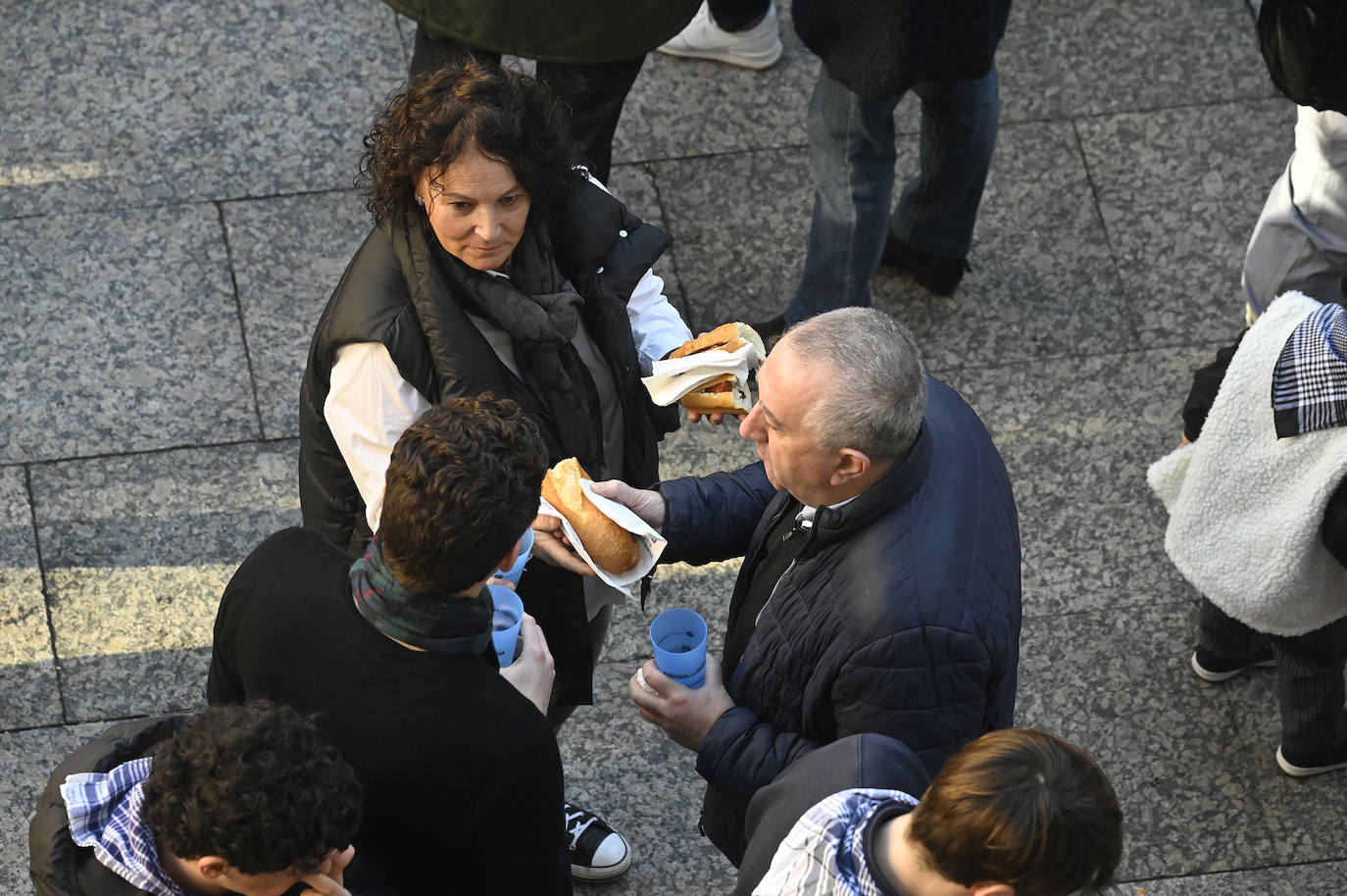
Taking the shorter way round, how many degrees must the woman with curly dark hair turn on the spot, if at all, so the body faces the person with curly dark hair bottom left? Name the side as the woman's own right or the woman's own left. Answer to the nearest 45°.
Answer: approximately 45° to the woman's own right

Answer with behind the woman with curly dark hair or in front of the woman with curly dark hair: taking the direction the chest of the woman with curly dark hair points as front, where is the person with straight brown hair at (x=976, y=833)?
in front

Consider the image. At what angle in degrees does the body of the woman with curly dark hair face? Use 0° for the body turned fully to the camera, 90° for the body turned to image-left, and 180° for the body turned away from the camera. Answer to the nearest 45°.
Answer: approximately 315°

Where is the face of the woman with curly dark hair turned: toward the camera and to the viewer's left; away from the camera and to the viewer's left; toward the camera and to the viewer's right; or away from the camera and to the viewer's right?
toward the camera and to the viewer's right

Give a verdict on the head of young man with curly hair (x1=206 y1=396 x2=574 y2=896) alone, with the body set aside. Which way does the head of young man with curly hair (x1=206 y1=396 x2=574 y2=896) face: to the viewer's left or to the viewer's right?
to the viewer's right

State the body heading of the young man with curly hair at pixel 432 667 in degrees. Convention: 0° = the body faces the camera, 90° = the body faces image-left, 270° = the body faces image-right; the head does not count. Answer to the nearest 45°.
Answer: approximately 225°
